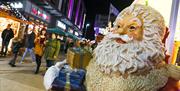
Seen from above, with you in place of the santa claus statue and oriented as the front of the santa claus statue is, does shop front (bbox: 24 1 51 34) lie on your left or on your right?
on your right

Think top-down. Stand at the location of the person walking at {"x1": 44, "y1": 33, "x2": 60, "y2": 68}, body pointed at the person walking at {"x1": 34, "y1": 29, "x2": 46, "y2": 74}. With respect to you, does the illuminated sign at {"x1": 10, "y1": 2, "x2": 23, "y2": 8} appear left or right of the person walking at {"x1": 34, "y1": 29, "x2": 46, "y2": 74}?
right

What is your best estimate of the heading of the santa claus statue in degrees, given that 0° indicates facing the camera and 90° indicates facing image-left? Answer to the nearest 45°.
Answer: approximately 45°

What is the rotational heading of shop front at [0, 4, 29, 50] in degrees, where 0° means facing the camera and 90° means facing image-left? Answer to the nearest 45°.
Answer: approximately 315°

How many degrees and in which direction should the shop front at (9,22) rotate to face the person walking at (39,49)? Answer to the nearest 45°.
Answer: approximately 45° to its right

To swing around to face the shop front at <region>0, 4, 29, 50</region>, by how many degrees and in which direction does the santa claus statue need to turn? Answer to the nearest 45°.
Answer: approximately 90° to its right

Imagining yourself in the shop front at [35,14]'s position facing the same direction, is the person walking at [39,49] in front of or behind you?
in front

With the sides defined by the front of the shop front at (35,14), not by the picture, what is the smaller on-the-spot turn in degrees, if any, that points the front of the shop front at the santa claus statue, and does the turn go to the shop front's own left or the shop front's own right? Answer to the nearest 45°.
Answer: approximately 45° to the shop front's own right

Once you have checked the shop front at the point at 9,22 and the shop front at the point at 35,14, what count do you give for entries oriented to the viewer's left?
0

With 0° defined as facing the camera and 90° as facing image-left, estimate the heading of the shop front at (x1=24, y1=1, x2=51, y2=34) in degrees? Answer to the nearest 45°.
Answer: approximately 315°

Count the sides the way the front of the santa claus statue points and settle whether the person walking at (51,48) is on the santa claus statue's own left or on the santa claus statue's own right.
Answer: on the santa claus statue's own right

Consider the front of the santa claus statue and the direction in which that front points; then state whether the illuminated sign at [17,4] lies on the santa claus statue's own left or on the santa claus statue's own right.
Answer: on the santa claus statue's own right
